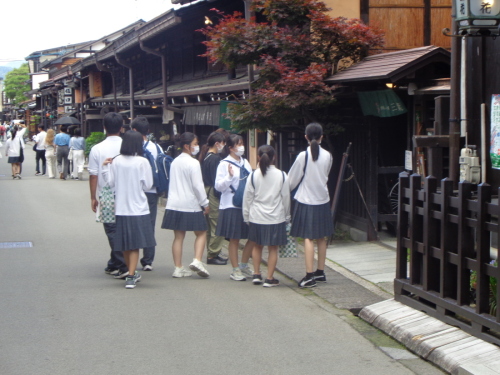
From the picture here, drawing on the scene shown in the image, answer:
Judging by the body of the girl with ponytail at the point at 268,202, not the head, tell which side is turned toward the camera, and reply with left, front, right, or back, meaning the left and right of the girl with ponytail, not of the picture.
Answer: back

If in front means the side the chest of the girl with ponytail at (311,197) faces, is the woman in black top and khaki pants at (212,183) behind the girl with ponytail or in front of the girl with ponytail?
in front

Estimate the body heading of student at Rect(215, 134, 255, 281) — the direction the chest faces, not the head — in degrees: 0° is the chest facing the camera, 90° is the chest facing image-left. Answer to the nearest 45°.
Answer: approximately 315°

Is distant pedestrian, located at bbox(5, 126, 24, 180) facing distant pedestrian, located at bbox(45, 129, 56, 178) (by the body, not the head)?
no

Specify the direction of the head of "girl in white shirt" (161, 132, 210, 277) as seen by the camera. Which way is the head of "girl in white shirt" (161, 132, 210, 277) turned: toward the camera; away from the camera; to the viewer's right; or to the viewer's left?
to the viewer's right

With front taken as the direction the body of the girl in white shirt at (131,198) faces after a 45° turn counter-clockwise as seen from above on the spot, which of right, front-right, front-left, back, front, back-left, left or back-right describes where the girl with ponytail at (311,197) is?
back-right

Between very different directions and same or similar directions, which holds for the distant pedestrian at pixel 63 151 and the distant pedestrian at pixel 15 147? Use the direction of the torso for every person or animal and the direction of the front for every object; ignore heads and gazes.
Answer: same or similar directions

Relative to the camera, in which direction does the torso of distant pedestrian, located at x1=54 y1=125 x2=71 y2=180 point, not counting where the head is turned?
away from the camera

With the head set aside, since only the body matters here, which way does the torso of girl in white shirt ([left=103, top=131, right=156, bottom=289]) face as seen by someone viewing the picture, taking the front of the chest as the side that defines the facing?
away from the camera

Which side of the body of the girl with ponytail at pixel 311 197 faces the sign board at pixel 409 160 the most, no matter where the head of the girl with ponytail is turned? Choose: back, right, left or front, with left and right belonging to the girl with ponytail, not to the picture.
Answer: right

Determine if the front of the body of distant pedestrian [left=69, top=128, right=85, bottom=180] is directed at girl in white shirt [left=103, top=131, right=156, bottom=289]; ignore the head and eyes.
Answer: no

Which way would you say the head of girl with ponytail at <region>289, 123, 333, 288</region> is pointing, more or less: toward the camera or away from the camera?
away from the camera
